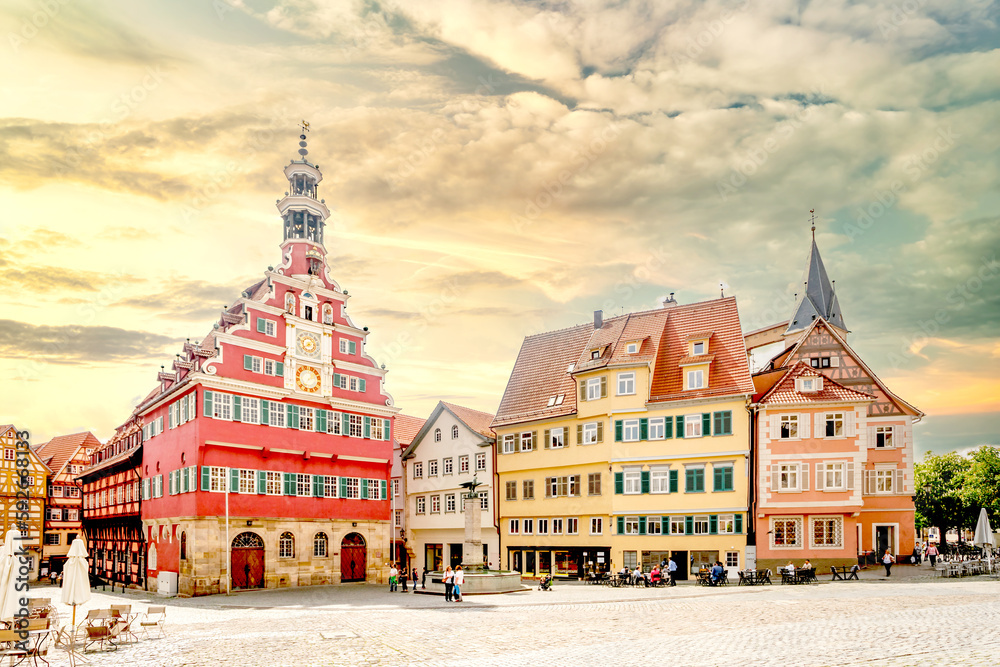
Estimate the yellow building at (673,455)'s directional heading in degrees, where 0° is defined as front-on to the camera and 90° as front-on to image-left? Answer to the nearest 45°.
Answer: approximately 0°

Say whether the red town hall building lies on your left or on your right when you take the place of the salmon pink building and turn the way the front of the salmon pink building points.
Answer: on your right

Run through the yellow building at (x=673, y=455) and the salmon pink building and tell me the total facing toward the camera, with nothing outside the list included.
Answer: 2

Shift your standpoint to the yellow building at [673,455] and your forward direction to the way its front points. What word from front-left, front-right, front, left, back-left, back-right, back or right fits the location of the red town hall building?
right

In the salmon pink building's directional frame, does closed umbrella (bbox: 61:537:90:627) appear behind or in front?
in front
